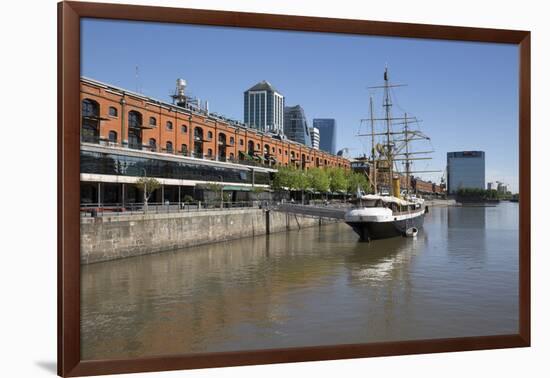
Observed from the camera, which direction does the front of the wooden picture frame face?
facing the viewer and to the right of the viewer
